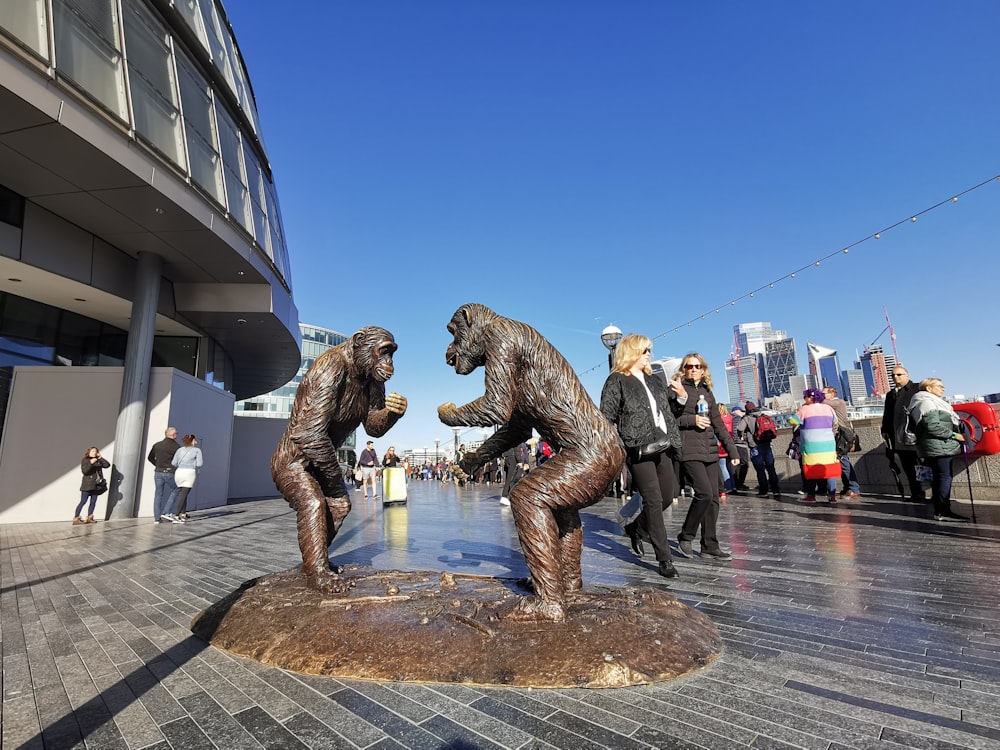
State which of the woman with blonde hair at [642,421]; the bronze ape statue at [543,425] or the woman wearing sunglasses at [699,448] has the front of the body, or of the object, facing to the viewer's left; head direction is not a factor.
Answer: the bronze ape statue

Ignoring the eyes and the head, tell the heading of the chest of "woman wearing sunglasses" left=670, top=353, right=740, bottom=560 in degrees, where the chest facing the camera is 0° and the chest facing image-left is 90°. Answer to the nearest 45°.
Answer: approximately 0°

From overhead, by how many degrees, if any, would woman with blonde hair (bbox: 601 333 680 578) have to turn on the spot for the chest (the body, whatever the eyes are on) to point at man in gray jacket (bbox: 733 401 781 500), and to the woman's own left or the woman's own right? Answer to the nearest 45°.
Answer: approximately 135° to the woman's own left

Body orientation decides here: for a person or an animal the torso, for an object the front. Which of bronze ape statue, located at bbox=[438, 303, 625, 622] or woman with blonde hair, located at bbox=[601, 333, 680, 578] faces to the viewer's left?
the bronze ape statue

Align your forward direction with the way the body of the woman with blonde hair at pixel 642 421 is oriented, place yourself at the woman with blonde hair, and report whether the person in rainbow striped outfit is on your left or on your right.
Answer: on your left

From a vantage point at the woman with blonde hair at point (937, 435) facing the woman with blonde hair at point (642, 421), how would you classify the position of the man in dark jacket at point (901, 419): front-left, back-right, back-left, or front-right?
back-right

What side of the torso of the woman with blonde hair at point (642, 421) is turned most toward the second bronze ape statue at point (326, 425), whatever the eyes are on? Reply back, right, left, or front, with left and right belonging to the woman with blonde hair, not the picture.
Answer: right

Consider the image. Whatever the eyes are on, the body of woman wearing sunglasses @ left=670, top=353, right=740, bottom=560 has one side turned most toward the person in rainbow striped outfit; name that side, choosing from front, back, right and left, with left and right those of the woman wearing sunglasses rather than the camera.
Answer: back

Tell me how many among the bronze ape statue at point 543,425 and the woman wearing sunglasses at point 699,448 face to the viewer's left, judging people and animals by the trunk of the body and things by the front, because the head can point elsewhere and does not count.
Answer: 1

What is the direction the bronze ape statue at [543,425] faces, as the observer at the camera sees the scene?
facing to the left of the viewer

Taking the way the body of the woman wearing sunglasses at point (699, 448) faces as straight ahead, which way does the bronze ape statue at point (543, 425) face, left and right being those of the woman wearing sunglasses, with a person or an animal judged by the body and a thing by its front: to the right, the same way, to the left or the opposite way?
to the right

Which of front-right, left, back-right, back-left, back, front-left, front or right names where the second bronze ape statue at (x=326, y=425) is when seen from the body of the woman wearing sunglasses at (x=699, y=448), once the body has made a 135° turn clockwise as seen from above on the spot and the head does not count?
left

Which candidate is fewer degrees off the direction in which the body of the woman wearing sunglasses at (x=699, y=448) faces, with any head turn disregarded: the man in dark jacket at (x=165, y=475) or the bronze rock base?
the bronze rock base
